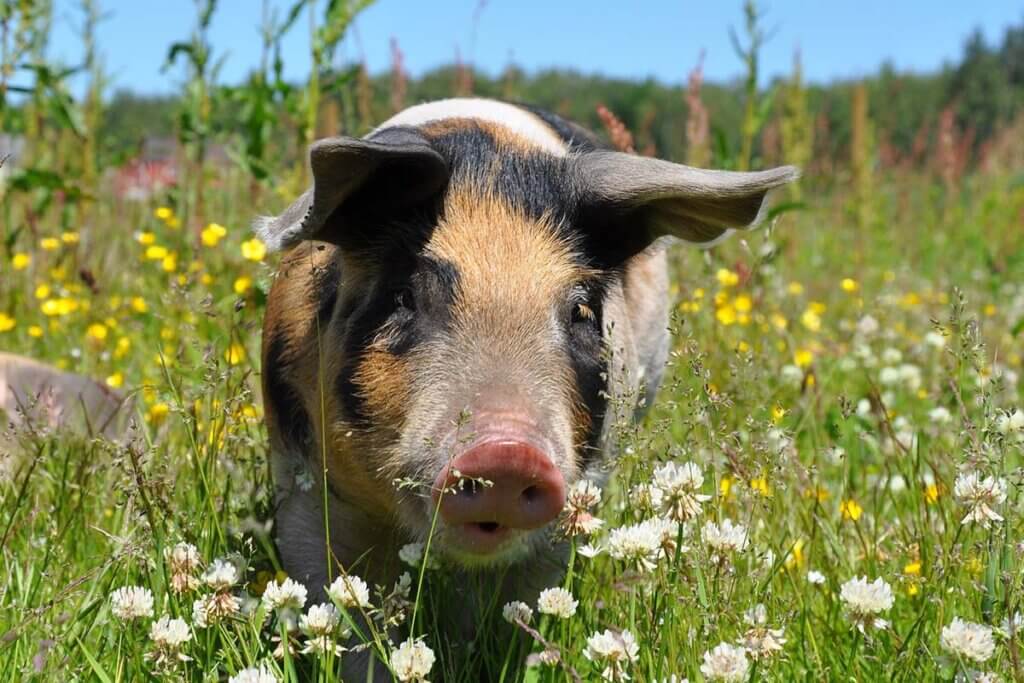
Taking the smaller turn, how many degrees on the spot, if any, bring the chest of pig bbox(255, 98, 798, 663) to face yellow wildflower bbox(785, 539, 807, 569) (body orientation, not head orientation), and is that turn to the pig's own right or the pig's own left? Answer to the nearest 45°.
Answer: approximately 90° to the pig's own left

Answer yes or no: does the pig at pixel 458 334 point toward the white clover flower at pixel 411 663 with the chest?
yes

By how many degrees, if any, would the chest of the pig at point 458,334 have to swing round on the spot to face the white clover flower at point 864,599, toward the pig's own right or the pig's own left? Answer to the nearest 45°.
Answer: approximately 45° to the pig's own left

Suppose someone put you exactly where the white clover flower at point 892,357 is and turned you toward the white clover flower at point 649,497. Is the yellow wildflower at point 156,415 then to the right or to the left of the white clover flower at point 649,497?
right

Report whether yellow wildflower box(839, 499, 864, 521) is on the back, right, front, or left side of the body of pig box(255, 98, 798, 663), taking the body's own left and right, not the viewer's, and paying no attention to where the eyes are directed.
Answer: left

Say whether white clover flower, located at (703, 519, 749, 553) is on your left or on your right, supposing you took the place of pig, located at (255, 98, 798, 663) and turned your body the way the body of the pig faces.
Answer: on your left

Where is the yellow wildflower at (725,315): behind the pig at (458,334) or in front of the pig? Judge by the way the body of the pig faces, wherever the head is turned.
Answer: behind

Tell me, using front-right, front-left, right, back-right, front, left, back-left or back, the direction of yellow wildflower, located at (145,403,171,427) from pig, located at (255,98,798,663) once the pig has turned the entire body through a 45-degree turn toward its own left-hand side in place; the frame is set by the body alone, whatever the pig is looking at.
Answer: back

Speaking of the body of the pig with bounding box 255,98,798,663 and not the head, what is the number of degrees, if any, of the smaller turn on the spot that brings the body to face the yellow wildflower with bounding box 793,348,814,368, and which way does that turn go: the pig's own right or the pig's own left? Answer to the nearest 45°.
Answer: approximately 135° to the pig's own left

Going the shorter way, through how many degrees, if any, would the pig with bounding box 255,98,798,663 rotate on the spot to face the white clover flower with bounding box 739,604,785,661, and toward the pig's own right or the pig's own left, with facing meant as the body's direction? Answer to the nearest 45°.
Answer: approximately 45° to the pig's own left

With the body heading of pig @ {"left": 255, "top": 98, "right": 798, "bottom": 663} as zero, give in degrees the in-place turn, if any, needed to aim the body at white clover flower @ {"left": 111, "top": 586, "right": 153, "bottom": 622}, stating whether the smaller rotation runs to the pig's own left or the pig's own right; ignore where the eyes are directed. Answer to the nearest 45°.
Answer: approximately 45° to the pig's own right

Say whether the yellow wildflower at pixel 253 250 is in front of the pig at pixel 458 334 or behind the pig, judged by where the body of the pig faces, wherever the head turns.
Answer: behind

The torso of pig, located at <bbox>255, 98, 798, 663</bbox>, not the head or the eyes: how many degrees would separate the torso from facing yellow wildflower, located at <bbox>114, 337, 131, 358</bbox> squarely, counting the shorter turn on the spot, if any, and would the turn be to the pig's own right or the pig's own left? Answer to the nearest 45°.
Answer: approximately 135° to the pig's own right

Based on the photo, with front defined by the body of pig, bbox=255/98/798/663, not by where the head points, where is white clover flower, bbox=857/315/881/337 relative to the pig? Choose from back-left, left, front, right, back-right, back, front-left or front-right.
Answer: back-left

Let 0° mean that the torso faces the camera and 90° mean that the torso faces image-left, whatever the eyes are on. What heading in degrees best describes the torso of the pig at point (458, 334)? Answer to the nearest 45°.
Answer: approximately 0°
